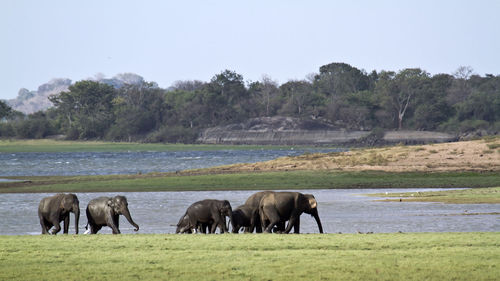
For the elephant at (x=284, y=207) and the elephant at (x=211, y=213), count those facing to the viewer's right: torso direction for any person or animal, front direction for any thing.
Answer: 2

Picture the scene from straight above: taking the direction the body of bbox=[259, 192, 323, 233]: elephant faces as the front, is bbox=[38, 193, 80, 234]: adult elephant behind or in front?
behind

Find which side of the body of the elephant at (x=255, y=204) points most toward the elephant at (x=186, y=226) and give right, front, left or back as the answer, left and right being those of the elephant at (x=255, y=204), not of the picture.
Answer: back

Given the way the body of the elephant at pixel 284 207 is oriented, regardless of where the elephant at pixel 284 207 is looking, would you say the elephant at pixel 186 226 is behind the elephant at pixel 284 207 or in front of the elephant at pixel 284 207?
behind

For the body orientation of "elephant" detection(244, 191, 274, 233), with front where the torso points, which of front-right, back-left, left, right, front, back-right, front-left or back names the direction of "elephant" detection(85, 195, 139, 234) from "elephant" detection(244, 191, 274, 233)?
back

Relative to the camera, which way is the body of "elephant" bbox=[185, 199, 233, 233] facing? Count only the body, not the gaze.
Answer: to the viewer's right

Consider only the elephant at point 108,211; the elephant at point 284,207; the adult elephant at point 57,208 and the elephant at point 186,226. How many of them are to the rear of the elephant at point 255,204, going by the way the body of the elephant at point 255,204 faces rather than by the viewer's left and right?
3

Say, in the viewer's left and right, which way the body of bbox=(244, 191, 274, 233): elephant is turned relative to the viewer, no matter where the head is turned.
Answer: facing to the right of the viewer

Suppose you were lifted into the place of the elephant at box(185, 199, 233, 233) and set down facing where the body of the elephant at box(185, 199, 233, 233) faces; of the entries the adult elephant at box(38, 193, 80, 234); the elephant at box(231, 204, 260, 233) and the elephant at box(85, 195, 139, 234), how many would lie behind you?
2

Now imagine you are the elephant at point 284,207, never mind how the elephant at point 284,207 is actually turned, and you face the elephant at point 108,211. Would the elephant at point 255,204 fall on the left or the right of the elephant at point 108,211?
right

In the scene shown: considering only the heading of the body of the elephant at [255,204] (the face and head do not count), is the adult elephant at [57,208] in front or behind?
behind

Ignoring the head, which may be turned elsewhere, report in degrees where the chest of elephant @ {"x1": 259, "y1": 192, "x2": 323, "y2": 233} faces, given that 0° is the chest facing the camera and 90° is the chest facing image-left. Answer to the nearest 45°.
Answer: approximately 270°

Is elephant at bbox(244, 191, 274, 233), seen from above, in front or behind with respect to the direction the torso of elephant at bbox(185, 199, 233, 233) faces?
in front
